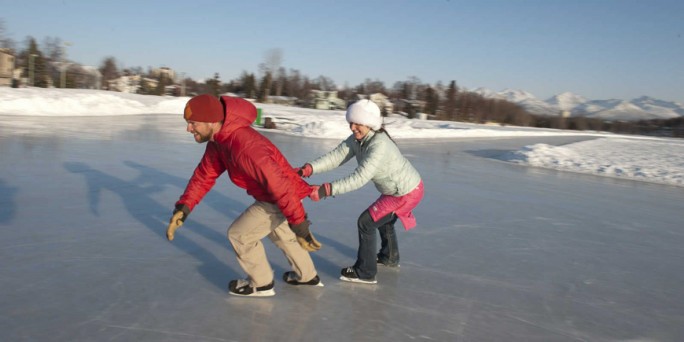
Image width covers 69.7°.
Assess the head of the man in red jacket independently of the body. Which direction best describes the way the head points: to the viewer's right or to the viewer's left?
to the viewer's left

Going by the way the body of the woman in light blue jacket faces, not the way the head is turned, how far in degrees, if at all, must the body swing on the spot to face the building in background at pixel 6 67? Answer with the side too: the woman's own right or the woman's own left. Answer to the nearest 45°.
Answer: approximately 45° to the woman's own right

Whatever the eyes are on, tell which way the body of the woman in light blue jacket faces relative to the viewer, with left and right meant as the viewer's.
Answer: facing to the left of the viewer

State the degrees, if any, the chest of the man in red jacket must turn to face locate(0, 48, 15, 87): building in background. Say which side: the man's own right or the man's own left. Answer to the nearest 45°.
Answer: approximately 45° to the man's own right

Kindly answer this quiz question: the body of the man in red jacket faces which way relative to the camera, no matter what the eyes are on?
to the viewer's left

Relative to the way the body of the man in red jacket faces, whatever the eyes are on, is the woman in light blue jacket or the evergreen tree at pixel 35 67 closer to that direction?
the evergreen tree

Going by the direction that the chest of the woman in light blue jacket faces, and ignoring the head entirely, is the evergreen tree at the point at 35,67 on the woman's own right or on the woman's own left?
on the woman's own right

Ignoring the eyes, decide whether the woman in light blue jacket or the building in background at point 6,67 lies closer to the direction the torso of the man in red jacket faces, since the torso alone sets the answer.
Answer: the building in background
